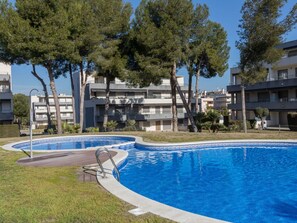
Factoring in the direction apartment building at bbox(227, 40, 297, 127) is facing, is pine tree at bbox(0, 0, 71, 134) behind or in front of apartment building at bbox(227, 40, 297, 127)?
in front

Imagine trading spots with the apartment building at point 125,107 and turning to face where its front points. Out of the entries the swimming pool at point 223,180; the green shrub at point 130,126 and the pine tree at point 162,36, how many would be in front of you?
3

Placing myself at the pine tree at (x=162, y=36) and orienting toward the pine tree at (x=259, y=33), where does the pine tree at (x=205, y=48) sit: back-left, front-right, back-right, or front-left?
front-left

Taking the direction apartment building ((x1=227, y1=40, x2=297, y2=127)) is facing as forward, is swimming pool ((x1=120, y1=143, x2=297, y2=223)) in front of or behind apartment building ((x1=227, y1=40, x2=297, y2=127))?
in front

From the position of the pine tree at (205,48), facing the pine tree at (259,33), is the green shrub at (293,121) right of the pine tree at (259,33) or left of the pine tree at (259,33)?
left

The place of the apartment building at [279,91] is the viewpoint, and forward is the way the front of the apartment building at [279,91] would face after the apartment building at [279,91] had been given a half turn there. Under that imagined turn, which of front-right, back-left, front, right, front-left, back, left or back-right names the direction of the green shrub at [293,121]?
back-right

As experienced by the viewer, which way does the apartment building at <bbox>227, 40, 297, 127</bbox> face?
facing the viewer and to the left of the viewer

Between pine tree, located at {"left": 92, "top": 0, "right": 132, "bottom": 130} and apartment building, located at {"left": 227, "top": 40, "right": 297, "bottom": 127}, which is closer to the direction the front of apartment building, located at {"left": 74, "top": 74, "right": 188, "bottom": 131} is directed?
the pine tree

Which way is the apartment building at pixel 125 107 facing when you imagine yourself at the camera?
facing the viewer

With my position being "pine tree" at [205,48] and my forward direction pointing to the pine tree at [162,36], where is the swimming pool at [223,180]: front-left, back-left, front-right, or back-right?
front-left

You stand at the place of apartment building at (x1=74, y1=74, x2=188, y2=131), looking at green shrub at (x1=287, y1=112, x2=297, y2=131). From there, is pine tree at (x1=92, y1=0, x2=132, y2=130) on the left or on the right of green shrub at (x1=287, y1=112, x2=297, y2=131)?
right

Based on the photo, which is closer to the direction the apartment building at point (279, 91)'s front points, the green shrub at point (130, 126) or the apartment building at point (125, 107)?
the green shrub

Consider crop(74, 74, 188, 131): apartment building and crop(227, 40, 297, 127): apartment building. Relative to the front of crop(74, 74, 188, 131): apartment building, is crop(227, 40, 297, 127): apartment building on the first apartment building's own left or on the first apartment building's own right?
on the first apartment building's own left

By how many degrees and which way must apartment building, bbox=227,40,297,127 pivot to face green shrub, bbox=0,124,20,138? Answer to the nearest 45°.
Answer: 0° — it already faces it

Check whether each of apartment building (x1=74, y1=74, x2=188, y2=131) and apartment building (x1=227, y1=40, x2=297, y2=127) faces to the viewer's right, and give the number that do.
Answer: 0
